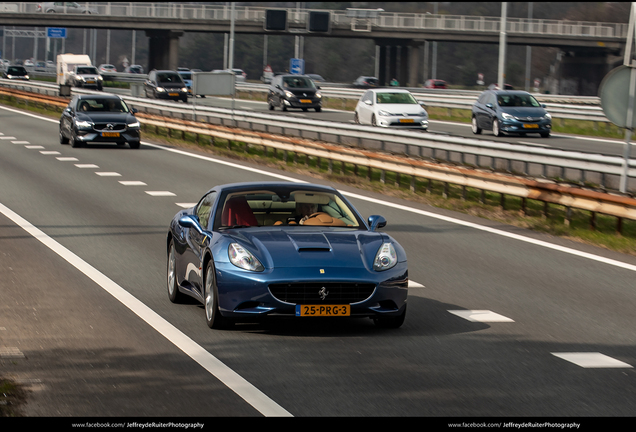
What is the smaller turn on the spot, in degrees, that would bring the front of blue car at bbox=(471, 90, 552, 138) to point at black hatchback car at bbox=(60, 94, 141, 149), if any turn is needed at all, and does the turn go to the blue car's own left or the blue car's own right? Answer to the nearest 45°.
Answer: approximately 90° to the blue car's own right

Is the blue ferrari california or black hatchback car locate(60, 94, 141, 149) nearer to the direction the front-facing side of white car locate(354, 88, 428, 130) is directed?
the blue ferrari california

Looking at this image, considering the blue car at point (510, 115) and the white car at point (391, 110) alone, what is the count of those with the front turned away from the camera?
0

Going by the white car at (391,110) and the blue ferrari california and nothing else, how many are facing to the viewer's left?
0

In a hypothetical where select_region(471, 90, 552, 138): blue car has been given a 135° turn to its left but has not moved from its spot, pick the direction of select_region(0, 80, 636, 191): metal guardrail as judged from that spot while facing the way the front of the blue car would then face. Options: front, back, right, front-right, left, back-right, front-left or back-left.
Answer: back

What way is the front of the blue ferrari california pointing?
toward the camera

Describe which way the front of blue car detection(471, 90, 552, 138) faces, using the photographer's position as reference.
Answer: facing the viewer and to the right of the viewer

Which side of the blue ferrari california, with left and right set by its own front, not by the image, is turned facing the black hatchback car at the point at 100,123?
back

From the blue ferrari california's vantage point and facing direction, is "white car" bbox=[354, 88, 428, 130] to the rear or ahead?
to the rear
